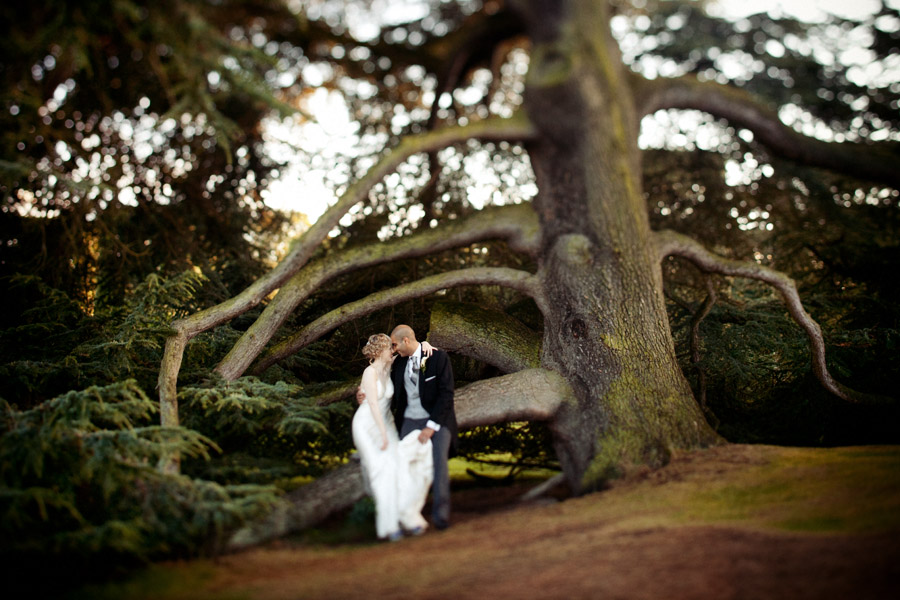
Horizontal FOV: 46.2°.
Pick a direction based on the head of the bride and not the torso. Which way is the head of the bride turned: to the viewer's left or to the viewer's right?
to the viewer's right

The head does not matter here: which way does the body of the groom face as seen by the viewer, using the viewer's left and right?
facing the viewer and to the left of the viewer

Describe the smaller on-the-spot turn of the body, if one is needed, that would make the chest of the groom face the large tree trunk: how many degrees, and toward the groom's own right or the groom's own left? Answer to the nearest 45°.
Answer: approximately 180°
